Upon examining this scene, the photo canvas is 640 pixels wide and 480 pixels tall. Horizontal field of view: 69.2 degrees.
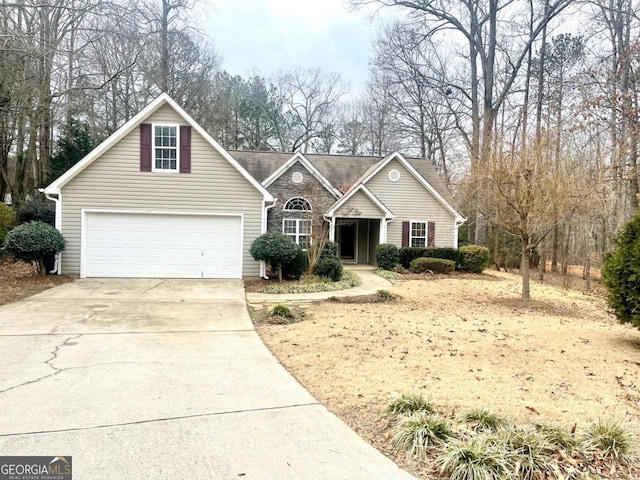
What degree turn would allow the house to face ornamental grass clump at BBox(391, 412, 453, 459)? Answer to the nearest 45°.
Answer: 0° — it already faces it

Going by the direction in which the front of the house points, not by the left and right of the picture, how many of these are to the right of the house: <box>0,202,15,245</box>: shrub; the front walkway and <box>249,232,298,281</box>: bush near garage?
1

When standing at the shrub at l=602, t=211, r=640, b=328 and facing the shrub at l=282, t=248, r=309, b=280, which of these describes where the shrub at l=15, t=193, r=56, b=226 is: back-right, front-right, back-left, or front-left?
front-left

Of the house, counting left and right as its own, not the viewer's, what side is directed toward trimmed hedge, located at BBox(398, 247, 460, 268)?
left

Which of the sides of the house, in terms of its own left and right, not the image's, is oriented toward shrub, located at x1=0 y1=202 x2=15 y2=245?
right

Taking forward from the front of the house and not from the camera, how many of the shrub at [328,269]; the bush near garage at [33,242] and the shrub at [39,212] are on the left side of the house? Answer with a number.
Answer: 1

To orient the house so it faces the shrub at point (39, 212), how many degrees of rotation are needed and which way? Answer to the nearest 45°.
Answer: approximately 135° to its right

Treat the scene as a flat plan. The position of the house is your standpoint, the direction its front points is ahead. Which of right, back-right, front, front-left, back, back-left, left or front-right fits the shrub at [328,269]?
left

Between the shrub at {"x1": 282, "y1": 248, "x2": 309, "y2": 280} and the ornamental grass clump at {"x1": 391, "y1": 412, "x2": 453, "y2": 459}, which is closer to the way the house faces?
the ornamental grass clump

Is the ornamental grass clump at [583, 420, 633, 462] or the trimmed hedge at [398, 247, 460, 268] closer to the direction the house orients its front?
the ornamental grass clump

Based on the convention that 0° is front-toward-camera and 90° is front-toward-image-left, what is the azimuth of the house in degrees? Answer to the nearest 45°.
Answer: approximately 0°

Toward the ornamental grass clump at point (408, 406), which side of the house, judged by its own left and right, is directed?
front

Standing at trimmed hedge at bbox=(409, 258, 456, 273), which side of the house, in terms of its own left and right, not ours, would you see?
left

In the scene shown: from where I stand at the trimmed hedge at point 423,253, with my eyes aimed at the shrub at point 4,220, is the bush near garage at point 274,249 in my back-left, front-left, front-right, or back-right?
front-left

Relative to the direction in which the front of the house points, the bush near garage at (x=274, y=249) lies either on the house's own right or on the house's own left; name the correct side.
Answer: on the house's own left
